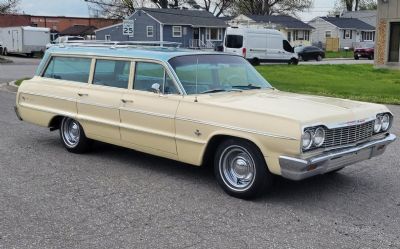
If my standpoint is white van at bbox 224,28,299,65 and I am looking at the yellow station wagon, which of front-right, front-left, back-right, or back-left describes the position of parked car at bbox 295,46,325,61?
back-left

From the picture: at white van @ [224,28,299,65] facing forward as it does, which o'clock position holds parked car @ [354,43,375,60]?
The parked car is roughly at 12 o'clock from the white van.

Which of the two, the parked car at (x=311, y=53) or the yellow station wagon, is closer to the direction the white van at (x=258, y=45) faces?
the parked car

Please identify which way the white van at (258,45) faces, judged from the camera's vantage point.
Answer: facing away from the viewer and to the right of the viewer

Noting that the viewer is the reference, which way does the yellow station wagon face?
facing the viewer and to the right of the viewer

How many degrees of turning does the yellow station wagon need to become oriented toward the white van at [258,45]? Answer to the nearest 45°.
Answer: approximately 135° to its left

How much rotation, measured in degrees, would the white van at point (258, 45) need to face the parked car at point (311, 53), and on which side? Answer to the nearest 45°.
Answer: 0° — it already faces it

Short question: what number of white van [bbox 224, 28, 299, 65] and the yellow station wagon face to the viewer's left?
0

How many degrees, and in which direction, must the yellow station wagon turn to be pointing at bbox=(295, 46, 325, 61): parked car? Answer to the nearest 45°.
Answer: approximately 135° to its left

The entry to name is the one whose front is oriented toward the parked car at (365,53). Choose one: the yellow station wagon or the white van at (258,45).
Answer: the white van
